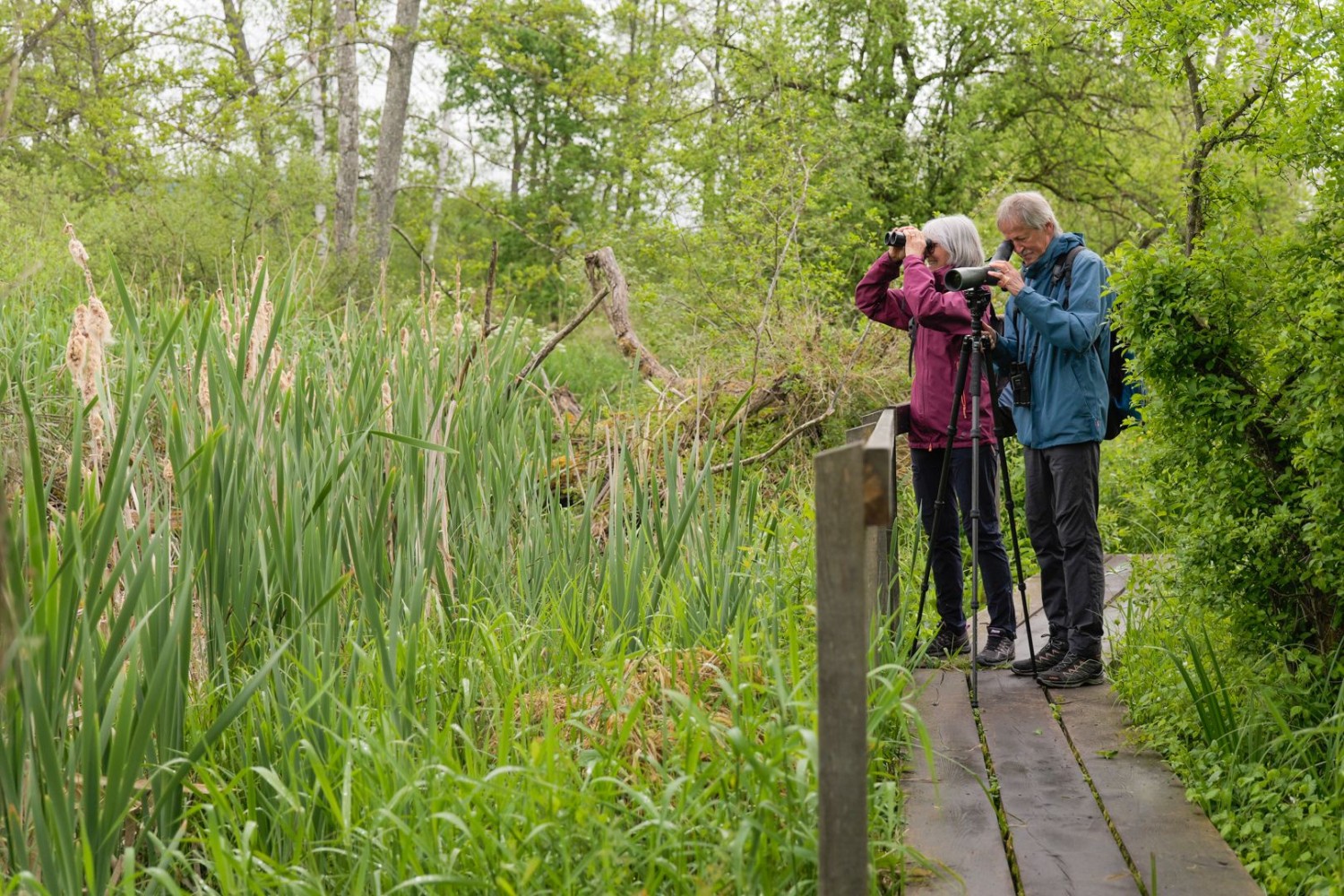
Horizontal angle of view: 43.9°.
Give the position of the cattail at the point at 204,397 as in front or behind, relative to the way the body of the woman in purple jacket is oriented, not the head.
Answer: in front

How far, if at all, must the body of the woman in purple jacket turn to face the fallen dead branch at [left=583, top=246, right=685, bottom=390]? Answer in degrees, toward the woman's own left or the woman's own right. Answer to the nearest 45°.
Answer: approximately 90° to the woman's own right

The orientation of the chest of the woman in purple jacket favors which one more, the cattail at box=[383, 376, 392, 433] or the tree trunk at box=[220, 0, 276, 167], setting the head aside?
the cattail

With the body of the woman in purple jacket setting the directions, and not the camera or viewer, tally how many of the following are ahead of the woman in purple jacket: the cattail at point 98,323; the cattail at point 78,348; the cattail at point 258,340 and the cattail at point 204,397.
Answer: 4

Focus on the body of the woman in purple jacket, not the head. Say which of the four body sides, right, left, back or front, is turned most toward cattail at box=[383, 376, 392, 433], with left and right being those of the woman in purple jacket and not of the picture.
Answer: front

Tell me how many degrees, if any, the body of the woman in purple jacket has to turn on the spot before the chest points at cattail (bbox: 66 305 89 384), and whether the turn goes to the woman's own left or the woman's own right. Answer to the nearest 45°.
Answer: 0° — they already face it

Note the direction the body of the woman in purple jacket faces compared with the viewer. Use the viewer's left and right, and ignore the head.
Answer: facing the viewer and to the left of the viewer

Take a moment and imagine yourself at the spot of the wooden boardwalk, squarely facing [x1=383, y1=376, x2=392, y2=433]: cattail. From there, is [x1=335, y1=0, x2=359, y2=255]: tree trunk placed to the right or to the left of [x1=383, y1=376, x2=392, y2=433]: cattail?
right

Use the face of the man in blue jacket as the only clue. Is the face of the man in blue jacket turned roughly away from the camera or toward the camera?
toward the camera

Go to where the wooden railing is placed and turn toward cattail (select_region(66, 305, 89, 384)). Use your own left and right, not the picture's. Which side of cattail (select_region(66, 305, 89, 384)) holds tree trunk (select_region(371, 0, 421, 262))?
right

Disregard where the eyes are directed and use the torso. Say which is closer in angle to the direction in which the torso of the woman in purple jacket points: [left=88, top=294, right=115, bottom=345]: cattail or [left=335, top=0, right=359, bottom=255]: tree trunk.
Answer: the cattail

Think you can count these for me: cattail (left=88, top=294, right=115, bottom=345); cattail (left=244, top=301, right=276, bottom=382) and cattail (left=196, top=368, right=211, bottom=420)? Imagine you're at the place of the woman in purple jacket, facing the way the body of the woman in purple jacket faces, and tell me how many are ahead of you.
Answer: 3

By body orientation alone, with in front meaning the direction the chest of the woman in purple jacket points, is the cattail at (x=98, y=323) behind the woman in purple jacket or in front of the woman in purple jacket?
in front
